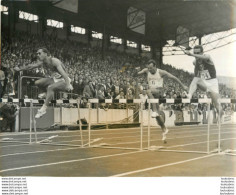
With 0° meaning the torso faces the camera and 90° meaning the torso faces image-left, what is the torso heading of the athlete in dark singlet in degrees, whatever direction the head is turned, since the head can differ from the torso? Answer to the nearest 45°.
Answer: approximately 45°
